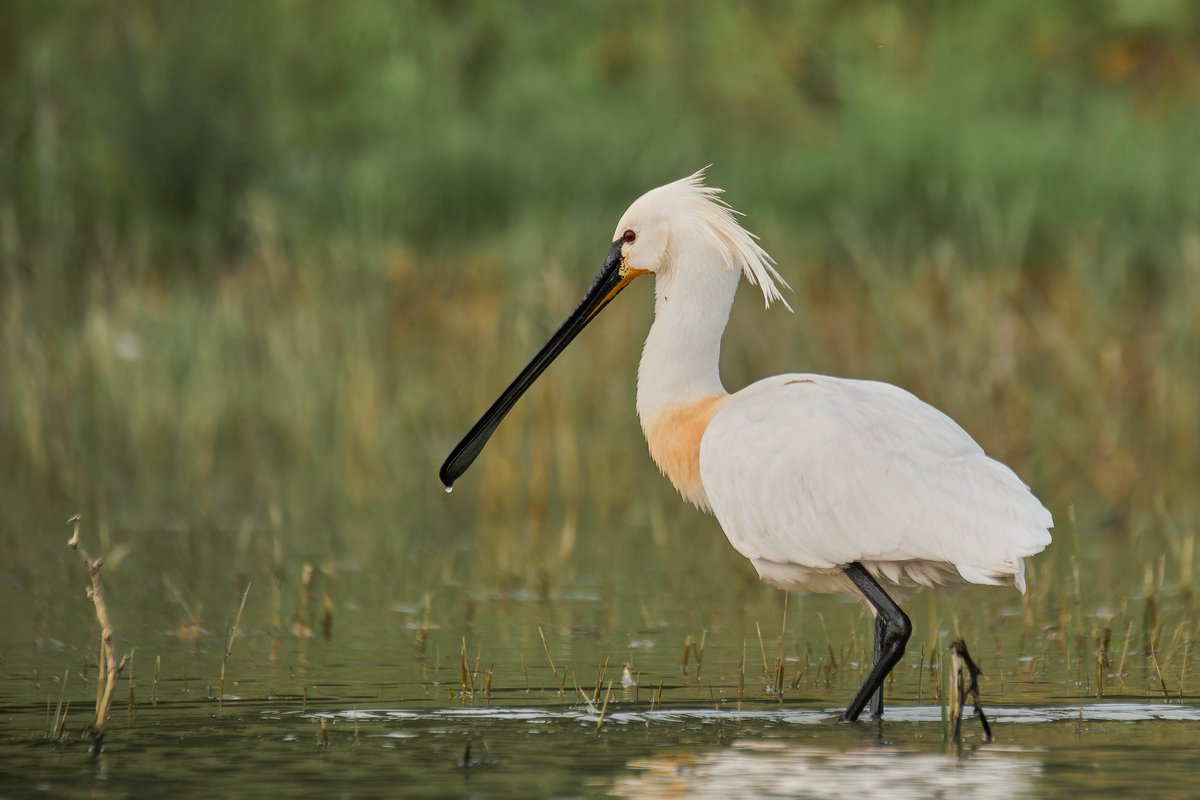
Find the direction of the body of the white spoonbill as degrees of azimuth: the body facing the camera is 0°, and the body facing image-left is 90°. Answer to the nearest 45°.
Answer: approximately 90°
